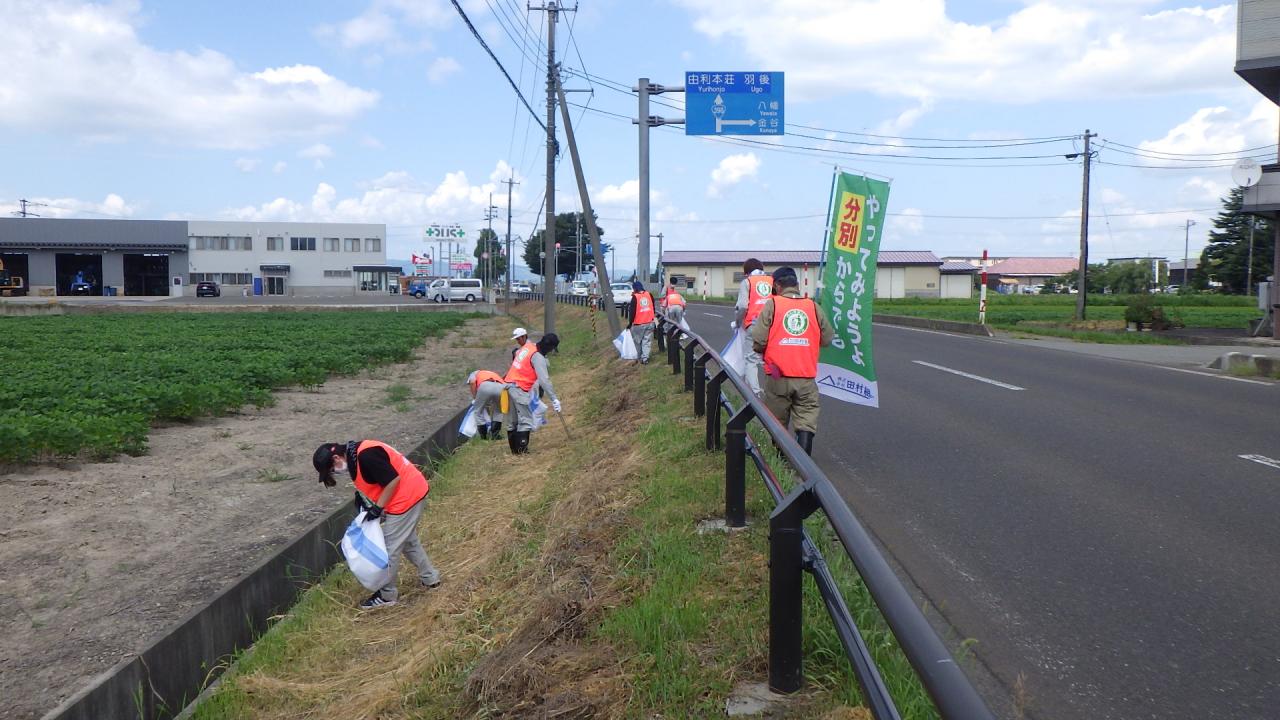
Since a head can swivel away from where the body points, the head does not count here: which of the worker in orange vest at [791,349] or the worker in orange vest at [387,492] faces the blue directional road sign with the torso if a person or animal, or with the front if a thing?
the worker in orange vest at [791,349]

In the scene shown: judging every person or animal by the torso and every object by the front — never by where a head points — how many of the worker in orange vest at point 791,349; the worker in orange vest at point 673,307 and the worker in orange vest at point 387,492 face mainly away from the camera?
2

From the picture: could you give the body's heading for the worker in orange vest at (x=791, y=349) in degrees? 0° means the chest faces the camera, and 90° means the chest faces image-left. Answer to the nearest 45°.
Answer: approximately 180°

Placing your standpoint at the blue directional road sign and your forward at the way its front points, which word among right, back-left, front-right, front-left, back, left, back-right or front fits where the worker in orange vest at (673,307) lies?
front

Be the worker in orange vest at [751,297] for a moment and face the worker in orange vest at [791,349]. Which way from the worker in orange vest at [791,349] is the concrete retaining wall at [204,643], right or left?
right

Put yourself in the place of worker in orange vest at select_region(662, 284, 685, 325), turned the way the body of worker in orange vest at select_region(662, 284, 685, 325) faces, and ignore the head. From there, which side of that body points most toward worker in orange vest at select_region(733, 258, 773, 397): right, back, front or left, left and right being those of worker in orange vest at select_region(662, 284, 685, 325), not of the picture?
back

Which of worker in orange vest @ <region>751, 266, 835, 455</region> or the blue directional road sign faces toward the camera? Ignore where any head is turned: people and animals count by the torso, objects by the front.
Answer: the blue directional road sign

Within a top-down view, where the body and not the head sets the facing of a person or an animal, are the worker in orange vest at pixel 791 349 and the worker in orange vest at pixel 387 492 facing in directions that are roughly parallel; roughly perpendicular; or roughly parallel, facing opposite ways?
roughly perpendicular

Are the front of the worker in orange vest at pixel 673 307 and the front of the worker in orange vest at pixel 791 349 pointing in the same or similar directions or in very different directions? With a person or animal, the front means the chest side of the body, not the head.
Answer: same or similar directions

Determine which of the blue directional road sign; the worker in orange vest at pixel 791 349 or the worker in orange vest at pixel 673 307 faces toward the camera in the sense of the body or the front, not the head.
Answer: the blue directional road sign

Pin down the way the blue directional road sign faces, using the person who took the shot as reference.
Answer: facing the viewer

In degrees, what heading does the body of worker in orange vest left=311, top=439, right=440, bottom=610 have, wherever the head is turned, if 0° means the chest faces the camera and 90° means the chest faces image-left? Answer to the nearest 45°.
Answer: approximately 90°

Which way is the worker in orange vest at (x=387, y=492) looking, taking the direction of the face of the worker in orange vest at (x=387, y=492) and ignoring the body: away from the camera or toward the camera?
toward the camera

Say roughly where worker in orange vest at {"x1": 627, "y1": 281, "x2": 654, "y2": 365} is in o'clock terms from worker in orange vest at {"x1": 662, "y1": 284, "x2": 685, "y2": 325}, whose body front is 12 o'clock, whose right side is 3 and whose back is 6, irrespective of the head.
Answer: worker in orange vest at {"x1": 627, "y1": 281, "x2": 654, "y2": 365} is roughly at 7 o'clock from worker in orange vest at {"x1": 662, "y1": 284, "x2": 685, "y2": 325}.

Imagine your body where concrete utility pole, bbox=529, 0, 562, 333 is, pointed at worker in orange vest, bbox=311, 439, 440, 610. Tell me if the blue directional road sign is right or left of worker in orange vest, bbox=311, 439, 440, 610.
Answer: left

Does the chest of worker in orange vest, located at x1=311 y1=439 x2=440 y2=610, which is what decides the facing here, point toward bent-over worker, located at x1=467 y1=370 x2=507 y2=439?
no

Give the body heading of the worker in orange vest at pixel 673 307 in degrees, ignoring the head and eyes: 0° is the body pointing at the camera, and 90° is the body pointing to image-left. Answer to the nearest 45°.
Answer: approximately 180°

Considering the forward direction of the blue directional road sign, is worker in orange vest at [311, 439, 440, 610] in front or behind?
in front

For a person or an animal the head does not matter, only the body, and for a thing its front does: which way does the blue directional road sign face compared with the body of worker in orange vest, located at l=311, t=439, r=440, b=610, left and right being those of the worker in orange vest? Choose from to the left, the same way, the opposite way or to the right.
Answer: to the left
